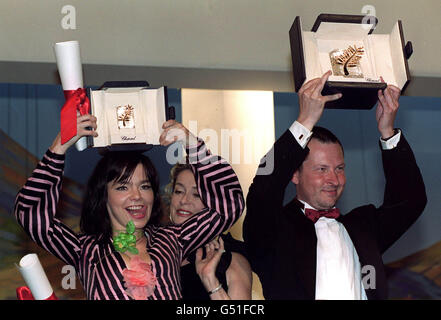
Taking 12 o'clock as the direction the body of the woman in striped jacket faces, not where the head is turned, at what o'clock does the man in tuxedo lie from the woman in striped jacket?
The man in tuxedo is roughly at 9 o'clock from the woman in striped jacket.

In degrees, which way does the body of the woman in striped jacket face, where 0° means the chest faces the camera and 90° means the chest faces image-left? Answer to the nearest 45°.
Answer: approximately 0°
